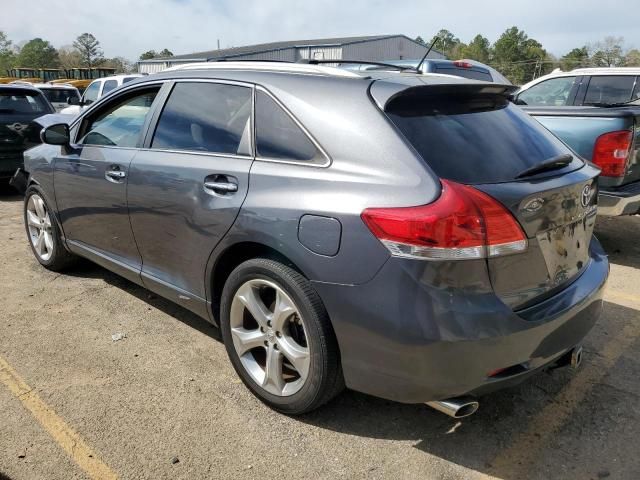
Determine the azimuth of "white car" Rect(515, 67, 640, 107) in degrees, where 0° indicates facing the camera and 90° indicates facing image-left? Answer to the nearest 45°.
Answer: approximately 90°

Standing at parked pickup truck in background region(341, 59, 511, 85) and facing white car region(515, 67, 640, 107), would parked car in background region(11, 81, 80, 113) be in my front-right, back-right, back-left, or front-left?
back-right

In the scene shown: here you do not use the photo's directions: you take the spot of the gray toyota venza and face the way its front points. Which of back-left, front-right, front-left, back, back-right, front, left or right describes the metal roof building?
front-right

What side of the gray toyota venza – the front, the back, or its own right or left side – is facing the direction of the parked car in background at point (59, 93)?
front

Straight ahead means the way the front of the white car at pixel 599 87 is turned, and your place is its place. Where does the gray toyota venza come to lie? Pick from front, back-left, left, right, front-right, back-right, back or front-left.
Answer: left

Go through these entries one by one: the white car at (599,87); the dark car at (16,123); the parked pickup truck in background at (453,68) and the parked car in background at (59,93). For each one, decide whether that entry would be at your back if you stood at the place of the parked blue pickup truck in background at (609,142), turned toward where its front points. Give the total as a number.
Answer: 0

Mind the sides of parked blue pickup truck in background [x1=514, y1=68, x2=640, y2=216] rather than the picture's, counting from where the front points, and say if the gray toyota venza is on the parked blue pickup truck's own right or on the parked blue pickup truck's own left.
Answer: on the parked blue pickup truck's own left

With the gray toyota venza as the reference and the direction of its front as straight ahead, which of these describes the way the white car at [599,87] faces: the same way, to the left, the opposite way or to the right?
the same way

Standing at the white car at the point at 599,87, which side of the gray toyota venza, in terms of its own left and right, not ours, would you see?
right

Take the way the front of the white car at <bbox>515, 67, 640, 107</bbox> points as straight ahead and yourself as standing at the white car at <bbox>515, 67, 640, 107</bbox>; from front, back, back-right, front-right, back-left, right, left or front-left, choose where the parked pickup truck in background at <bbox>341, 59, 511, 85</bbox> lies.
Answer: front-right

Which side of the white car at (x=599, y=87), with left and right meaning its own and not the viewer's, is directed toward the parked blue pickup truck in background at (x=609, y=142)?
left

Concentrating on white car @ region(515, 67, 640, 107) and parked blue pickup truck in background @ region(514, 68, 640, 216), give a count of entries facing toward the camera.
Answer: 0

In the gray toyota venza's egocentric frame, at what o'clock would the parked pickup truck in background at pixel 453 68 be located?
The parked pickup truck in background is roughly at 2 o'clock from the gray toyota venza.

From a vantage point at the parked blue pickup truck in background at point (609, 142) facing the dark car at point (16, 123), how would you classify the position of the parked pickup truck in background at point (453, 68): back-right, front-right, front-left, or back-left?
front-right

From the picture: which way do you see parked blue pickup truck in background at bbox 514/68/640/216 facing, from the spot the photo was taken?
facing away from the viewer and to the left of the viewer

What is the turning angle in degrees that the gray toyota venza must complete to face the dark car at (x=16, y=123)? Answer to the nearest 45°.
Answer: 0° — it already faces it

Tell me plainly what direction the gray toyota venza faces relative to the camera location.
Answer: facing away from the viewer and to the left of the viewer

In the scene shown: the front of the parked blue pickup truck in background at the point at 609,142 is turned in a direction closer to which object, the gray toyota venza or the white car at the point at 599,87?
the white car

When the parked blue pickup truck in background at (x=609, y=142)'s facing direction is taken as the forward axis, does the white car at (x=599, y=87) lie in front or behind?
in front
